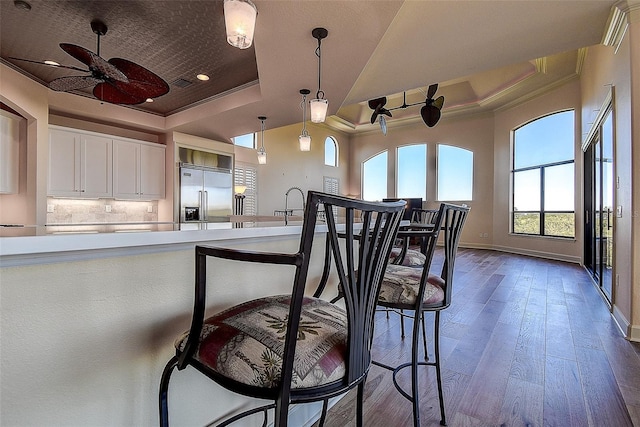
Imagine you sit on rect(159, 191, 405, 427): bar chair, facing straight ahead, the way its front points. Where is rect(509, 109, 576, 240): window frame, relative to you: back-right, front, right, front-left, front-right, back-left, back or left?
right

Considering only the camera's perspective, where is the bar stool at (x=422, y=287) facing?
facing away from the viewer and to the left of the viewer

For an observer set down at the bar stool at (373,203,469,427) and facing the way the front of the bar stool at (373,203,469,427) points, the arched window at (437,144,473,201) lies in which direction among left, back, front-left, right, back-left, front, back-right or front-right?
front-right

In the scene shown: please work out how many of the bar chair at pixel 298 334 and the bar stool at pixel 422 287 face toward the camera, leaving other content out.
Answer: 0

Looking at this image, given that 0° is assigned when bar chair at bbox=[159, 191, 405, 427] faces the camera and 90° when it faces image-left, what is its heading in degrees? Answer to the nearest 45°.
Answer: approximately 135°

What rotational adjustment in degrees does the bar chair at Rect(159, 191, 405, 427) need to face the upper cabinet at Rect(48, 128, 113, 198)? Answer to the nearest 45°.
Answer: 0° — it already faces it

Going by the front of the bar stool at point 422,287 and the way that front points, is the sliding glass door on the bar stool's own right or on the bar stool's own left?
on the bar stool's own right

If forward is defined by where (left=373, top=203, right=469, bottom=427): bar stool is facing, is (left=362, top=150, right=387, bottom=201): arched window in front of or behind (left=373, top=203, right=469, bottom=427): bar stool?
in front

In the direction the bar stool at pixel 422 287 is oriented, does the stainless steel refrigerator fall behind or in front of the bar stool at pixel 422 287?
in front

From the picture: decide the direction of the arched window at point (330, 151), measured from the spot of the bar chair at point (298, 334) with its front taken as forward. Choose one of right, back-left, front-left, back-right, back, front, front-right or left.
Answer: front-right
